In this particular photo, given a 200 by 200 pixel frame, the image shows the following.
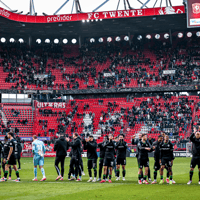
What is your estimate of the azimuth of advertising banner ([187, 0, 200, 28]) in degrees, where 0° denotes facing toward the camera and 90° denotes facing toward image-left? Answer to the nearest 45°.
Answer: approximately 0°
